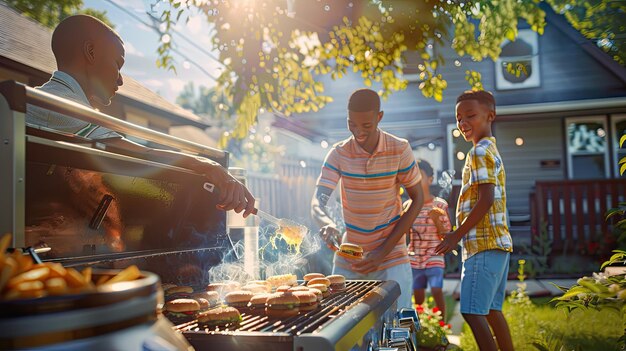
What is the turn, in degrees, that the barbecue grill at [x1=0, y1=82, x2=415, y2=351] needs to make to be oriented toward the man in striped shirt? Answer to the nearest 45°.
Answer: approximately 90° to its left

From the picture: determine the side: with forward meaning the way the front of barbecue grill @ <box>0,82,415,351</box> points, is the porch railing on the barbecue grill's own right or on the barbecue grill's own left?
on the barbecue grill's own left

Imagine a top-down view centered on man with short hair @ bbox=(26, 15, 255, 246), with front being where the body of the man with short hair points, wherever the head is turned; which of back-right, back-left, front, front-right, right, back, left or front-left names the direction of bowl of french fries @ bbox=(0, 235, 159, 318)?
right

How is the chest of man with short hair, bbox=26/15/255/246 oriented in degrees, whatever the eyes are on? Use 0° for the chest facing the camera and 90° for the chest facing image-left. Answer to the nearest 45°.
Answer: approximately 270°

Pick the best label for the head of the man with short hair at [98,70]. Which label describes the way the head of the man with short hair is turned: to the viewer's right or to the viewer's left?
to the viewer's right

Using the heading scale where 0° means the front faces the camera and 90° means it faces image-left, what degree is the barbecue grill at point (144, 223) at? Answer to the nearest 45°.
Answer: approximately 315°

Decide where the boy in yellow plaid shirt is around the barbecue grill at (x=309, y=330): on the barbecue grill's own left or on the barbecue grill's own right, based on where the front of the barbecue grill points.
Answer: on the barbecue grill's own left

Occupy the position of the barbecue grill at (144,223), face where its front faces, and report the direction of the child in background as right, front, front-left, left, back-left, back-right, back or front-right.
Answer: left
